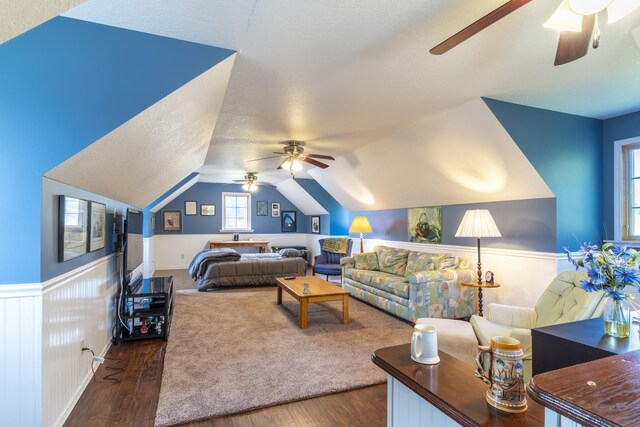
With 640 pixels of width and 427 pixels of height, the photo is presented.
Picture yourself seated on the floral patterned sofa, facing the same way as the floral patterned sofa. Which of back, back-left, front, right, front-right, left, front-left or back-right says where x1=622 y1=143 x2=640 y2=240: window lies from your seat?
back-left

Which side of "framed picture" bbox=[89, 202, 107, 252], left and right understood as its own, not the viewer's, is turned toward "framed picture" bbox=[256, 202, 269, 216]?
left

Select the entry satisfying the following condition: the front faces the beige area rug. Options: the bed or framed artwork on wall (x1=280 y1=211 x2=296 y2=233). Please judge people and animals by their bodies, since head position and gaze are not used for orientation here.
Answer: the framed artwork on wall

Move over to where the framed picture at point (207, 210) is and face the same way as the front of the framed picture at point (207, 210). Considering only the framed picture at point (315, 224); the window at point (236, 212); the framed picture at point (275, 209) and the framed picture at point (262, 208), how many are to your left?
4

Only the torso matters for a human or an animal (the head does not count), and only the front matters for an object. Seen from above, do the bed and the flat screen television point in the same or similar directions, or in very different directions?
very different directions

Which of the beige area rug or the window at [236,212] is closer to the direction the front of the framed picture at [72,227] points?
the beige area rug

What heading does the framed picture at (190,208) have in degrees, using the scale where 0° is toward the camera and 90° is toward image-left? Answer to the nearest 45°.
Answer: approximately 0°

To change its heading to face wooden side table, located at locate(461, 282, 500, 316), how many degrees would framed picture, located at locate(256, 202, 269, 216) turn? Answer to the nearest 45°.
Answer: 0° — it already faces it

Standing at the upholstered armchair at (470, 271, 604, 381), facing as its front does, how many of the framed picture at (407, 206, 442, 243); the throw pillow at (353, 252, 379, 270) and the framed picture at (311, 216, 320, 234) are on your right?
3

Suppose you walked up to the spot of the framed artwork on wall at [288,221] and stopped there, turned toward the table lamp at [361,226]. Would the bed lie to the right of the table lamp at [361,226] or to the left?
right

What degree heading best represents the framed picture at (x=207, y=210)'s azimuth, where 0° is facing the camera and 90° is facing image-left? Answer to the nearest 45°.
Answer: approximately 0°
